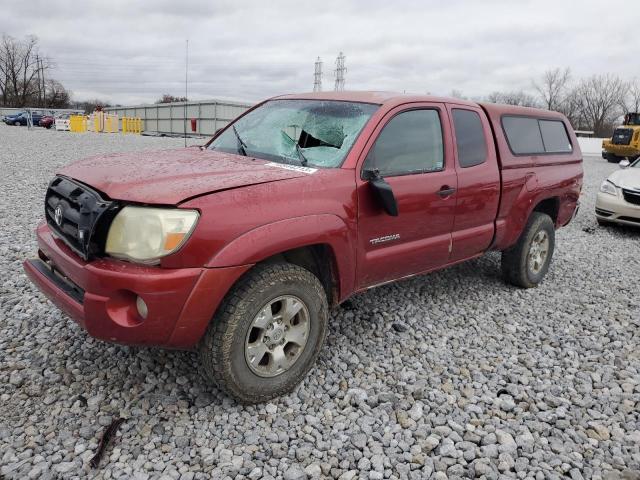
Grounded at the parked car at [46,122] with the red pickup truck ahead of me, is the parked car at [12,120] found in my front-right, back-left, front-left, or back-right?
back-right

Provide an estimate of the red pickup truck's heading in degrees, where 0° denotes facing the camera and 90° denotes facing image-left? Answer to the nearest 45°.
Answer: approximately 45°

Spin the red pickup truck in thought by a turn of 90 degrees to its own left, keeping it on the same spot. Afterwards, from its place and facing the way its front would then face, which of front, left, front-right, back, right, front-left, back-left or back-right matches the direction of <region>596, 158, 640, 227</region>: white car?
left

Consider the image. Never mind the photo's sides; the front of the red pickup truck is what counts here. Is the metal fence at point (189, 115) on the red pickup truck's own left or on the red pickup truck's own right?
on the red pickup truck's own right

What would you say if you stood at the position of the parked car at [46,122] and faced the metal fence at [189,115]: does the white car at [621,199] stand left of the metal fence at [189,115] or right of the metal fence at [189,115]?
right

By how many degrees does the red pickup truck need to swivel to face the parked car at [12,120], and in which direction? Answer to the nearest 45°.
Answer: approximately 90° to its right

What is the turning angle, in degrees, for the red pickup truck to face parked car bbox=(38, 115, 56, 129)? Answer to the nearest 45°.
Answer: approximately 90° to its right
